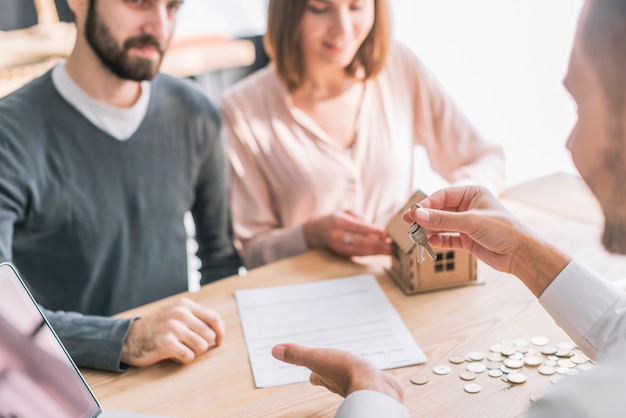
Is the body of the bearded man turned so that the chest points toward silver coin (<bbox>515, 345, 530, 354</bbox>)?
yes

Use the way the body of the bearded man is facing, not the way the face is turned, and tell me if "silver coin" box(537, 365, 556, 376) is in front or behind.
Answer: in front

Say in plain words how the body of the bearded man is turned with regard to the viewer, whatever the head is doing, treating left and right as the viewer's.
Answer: facing the viewer and to the right of the viewer

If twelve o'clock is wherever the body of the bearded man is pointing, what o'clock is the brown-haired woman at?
The brown-haired woman is roughly at 10 o'clock from the bearded man.

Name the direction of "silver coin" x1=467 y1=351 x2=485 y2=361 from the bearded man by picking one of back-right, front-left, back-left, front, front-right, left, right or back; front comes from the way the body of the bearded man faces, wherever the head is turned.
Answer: front

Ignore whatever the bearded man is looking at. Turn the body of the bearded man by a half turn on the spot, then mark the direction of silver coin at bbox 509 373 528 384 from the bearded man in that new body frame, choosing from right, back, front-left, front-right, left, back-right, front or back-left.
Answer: back

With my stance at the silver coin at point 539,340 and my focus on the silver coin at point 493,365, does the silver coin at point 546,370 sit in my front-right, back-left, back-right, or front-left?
front-left

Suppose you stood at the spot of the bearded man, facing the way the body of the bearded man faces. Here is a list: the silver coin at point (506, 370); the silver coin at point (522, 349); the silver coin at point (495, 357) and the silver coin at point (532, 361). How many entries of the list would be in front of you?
4

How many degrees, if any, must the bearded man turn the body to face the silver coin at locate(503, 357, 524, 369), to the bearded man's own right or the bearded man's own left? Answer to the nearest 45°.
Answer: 0° — they already face it

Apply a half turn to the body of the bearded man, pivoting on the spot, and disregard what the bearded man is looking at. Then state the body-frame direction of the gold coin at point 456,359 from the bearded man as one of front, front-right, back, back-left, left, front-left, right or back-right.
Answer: back

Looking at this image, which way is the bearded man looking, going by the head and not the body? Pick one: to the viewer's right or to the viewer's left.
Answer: to the viewer's right

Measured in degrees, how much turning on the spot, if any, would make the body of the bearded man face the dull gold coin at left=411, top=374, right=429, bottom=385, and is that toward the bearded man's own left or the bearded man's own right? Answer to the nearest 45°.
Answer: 0° — they already face it

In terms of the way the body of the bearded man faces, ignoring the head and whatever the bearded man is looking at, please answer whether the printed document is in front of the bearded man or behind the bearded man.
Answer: in front

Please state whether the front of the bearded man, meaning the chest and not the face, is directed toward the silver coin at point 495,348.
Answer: yes

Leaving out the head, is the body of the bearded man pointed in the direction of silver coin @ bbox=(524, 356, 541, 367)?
yes
